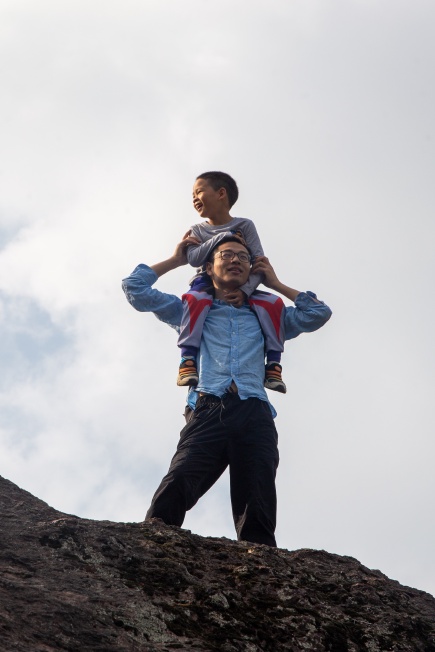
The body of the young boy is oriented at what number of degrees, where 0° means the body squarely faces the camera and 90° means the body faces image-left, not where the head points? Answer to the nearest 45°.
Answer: approximately 0°

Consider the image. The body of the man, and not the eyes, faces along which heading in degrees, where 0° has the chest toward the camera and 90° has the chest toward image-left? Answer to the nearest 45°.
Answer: approximately 0°
